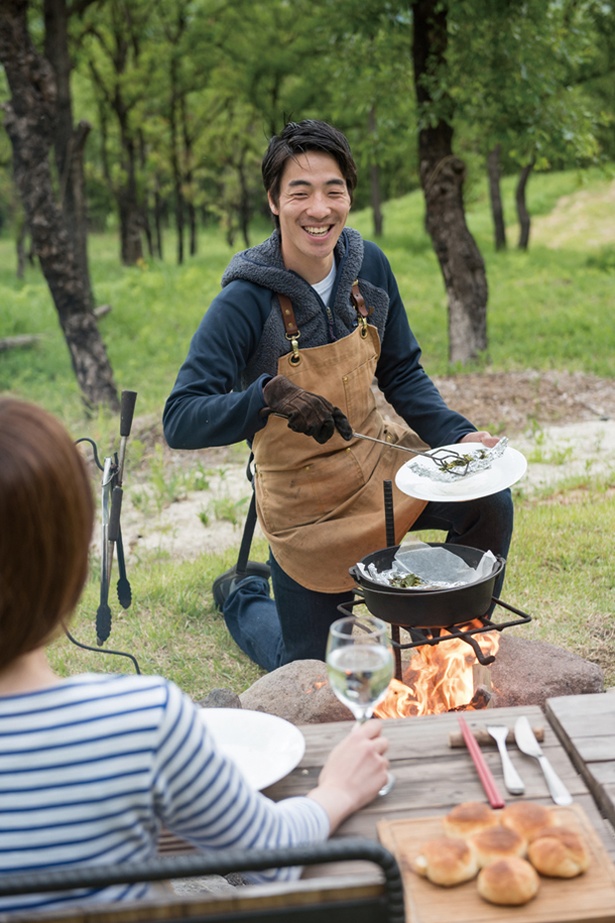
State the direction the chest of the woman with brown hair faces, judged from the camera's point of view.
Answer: away from the camera

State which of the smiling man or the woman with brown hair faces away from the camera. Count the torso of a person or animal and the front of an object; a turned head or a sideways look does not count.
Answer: the woman with brown hair

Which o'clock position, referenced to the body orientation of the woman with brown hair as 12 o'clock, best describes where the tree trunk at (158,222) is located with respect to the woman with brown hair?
The tree trunk is roughly at 12 o'clock from the woman with brown hair.

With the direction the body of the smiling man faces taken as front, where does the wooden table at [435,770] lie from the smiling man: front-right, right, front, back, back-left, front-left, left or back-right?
front-right

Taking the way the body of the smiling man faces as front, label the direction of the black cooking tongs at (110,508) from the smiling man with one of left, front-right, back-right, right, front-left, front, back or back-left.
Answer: right

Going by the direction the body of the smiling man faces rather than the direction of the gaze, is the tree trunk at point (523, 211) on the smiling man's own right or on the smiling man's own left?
on the smiling man's own left

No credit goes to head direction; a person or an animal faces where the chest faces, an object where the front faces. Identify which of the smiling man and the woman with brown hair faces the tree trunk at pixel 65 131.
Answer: the woman with brown hair

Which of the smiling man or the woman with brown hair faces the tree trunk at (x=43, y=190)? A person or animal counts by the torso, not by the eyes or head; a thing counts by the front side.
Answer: the woman with brown hair

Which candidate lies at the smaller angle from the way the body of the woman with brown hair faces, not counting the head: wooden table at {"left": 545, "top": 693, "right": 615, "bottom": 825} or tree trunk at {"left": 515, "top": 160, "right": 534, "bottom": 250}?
the tree trunk

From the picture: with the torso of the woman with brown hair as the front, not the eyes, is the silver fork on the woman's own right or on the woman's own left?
on the woman's own right

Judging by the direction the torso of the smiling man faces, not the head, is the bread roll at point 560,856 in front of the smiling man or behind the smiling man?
in front

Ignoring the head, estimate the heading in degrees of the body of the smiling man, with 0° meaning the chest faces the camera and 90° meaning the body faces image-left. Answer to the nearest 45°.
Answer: approximately 315°

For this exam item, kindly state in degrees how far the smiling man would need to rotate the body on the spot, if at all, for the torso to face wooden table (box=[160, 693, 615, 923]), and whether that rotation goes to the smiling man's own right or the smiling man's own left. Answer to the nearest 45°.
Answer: approximately 45° to the smiling man's own right

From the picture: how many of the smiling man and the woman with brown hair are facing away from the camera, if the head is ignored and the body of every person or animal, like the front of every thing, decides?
1

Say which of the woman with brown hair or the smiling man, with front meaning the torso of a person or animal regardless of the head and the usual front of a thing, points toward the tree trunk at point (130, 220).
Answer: the woman with brown hair
